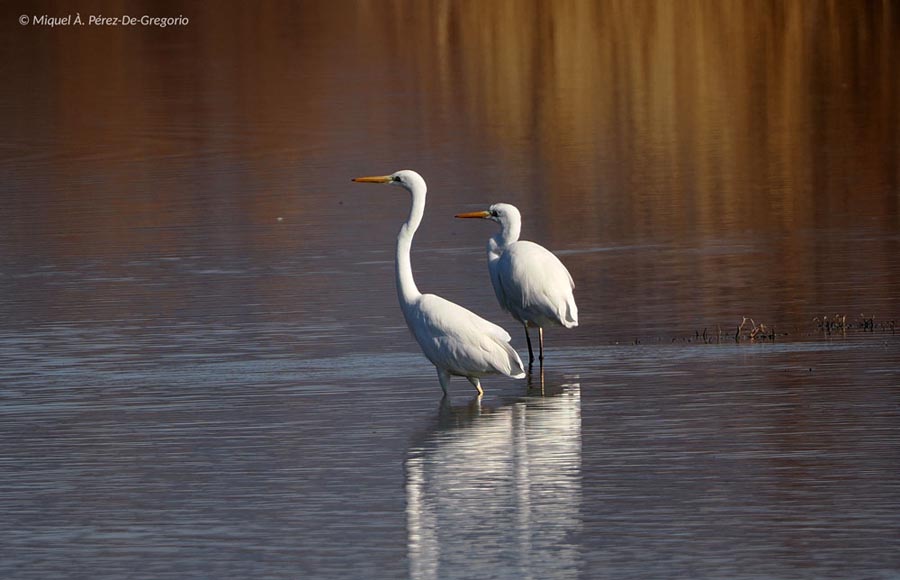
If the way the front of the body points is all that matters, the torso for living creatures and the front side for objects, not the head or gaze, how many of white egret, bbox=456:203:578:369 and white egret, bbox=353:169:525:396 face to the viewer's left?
2

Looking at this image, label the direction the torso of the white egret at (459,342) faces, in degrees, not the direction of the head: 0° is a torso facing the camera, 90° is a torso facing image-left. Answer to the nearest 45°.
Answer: approximately 90°

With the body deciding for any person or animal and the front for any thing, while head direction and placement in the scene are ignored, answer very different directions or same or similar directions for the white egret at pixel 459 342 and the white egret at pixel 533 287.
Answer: same or similar directions

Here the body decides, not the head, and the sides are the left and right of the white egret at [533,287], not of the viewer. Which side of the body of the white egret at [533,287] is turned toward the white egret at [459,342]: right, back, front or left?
left

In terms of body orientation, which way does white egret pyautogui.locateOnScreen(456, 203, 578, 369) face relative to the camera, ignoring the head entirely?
to the viewer's left
